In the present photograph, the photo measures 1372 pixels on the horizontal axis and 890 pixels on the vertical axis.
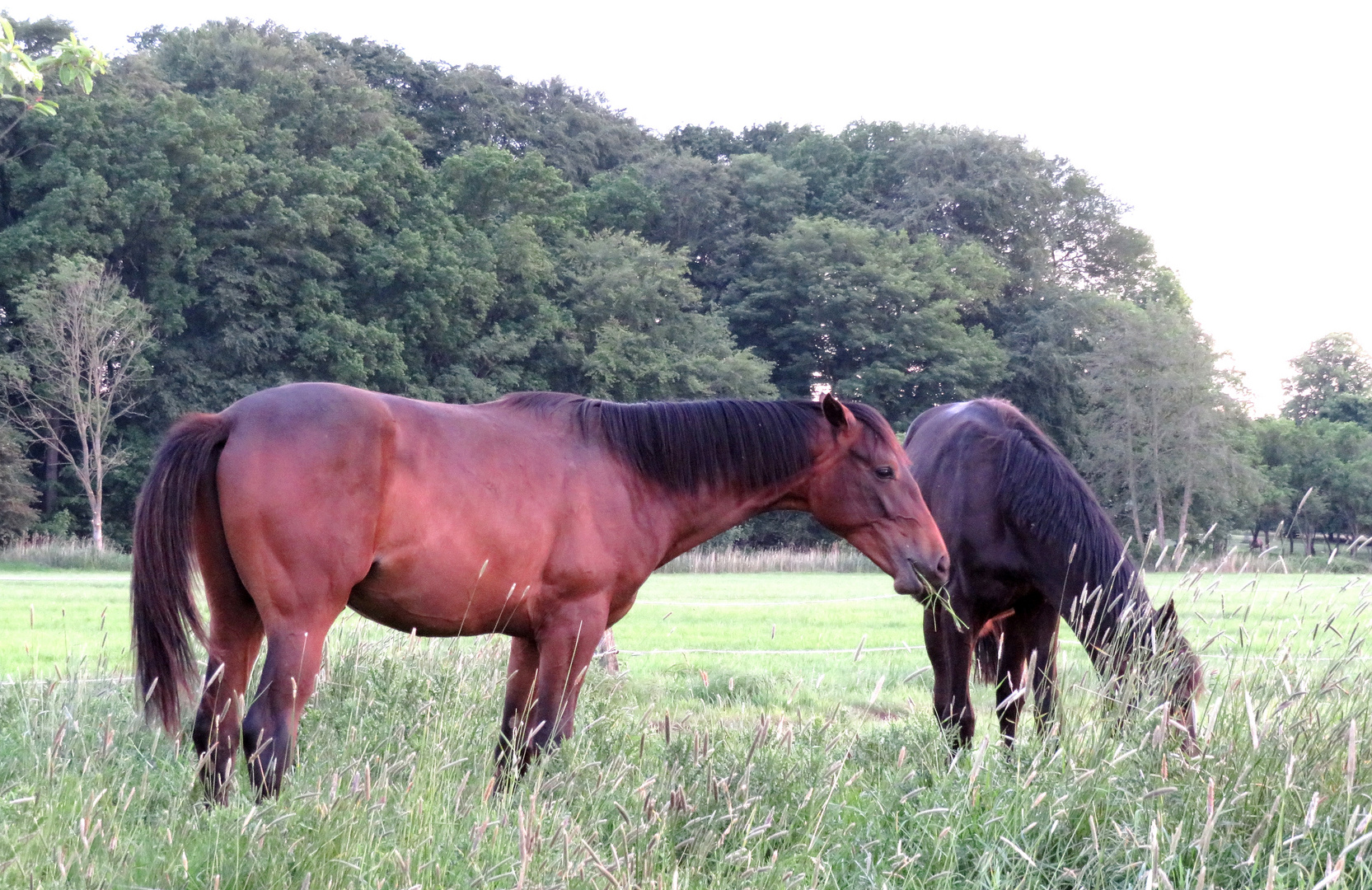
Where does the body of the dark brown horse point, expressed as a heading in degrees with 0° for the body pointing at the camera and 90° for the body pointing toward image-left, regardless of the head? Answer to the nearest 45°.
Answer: approximately 315°

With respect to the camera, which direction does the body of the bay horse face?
to the viewer's right

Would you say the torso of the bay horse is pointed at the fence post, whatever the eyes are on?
no

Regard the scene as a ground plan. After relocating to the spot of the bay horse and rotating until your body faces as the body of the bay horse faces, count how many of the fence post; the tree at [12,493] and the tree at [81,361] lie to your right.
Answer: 0

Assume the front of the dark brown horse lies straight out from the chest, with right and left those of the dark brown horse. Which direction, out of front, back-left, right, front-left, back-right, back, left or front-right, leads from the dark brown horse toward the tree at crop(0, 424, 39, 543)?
back

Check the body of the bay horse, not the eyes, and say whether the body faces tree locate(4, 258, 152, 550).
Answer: no

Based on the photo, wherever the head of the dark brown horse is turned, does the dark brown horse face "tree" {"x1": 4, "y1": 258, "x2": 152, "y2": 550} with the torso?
no
